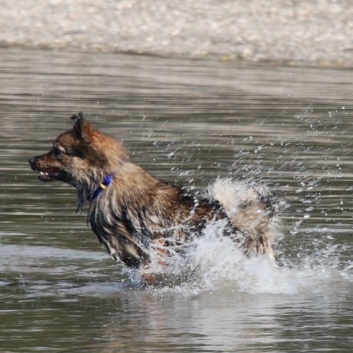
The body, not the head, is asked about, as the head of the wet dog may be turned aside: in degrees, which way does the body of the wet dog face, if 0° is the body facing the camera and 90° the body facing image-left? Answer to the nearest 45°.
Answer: approximately 90°
